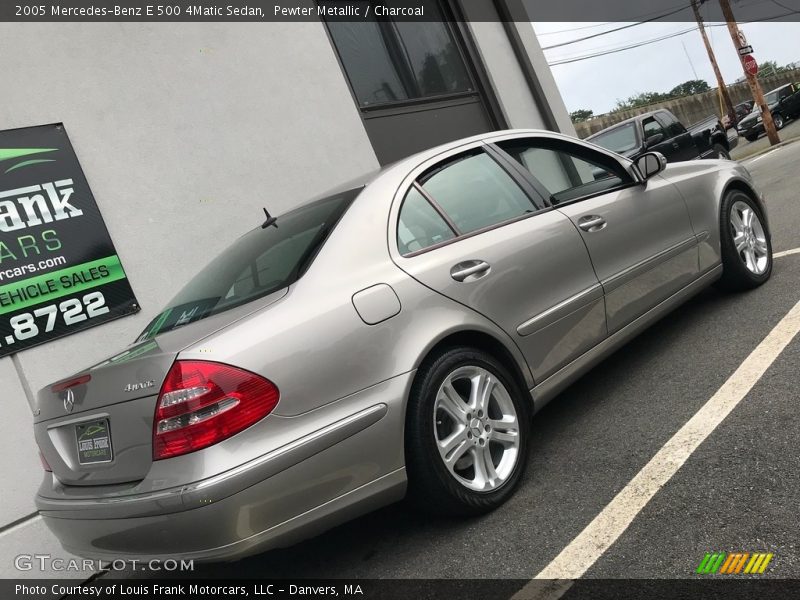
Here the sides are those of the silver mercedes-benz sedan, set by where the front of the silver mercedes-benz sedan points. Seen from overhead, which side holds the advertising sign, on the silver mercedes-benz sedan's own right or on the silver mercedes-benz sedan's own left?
on the silver mercedes-benz sedan's own left

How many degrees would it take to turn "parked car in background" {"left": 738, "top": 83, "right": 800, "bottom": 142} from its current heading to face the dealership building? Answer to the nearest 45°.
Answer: approximately 45° to its left

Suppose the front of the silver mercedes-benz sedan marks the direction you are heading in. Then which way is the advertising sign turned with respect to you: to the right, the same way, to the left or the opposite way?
to the right

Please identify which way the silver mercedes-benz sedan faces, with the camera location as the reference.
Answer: facing away from the viewer and to the right of the viewer

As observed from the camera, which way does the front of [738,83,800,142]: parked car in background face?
facing the viewer and to the left of the viewer

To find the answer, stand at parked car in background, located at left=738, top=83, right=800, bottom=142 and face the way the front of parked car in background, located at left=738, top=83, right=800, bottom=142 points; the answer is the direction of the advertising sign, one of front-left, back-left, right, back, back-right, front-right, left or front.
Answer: front-left

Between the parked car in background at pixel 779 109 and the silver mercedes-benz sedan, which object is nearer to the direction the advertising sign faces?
the silver mercedes-benz sedan

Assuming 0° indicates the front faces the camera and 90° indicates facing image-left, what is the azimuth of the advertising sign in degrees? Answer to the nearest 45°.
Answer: approximately 315°

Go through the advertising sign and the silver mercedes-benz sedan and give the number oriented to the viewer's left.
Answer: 0

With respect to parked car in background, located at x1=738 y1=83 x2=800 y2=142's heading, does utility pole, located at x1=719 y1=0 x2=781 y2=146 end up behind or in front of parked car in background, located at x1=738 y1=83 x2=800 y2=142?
in front

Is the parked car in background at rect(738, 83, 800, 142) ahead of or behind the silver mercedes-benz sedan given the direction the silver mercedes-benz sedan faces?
ahead
